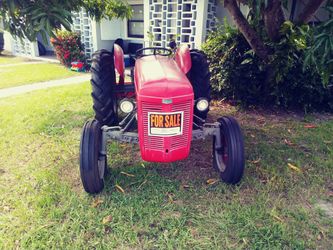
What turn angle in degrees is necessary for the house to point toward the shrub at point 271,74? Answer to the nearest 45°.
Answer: approximately 45° to its left

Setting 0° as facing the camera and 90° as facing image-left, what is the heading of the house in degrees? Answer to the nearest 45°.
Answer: approximately 0°

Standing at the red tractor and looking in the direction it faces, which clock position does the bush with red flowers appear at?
The bush with red flowers is roughly at 5 o'clock from the red tractor.

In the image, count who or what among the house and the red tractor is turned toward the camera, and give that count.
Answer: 2

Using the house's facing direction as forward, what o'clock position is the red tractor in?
The red tractor is roughly at 12 o'clock from the house.

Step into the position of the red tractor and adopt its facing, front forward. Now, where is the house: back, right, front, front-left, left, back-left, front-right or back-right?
back

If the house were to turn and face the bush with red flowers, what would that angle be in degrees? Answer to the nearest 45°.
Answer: approximately 90° to its right

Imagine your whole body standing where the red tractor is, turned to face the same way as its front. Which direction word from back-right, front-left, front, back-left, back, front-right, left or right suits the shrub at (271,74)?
back-left
